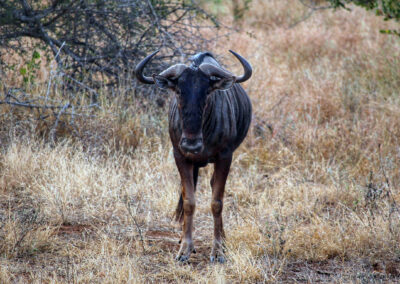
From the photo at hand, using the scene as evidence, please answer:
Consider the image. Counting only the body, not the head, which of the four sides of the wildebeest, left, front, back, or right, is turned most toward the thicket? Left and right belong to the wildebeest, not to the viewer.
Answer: back

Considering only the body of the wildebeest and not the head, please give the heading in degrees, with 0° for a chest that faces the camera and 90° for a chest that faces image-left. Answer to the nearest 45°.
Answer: approximately 0°
